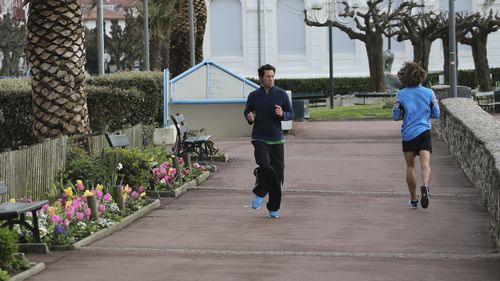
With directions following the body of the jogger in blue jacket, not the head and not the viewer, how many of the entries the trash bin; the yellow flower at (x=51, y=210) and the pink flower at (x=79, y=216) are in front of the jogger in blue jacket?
1

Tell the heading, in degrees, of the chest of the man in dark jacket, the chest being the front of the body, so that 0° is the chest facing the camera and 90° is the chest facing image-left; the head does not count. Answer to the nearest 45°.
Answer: approximately 0°

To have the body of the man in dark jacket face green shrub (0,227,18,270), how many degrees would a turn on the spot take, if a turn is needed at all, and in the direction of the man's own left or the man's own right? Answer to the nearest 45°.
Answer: approximately 45° to the man's own right

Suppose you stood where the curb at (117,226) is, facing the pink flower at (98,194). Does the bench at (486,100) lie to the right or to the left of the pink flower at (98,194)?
right

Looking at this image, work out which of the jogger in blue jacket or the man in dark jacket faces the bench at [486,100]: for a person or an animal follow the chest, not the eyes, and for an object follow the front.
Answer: the jogger in blue jacket

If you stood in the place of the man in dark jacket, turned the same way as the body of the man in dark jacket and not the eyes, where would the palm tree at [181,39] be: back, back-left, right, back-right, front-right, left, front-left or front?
back

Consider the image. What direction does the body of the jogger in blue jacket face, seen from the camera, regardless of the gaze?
away from the camera

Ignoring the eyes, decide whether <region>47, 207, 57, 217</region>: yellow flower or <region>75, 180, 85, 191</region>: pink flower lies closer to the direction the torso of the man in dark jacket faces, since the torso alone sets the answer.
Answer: the yellow flower

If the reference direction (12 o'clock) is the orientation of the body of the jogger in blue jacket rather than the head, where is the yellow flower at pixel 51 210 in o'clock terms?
The yellow flower is roughly at 8 o'clock from the jogger in blue jacket.
